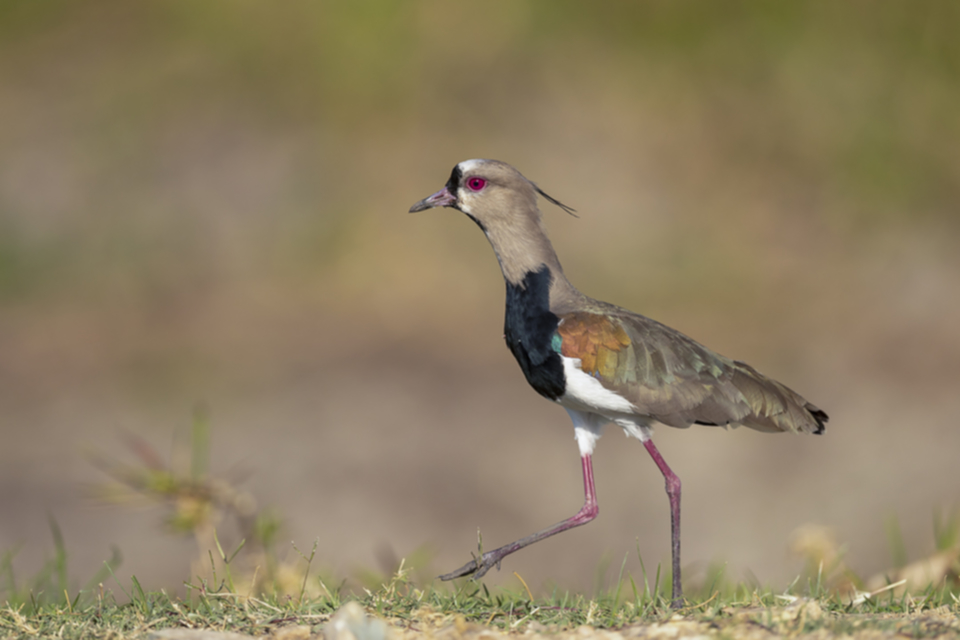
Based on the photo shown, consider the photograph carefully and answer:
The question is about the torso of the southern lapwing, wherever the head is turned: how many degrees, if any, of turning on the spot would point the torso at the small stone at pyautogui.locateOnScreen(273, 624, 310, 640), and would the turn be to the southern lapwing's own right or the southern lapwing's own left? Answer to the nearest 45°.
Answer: approximately 45° to the southern lapwing's own left

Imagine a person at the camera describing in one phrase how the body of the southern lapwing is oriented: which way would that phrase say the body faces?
to the viewer's left

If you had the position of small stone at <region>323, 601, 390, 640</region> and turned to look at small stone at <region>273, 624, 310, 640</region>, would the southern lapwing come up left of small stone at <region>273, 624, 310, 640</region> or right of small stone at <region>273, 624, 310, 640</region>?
right

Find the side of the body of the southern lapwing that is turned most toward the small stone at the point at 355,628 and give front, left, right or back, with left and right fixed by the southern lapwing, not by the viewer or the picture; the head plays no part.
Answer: left
